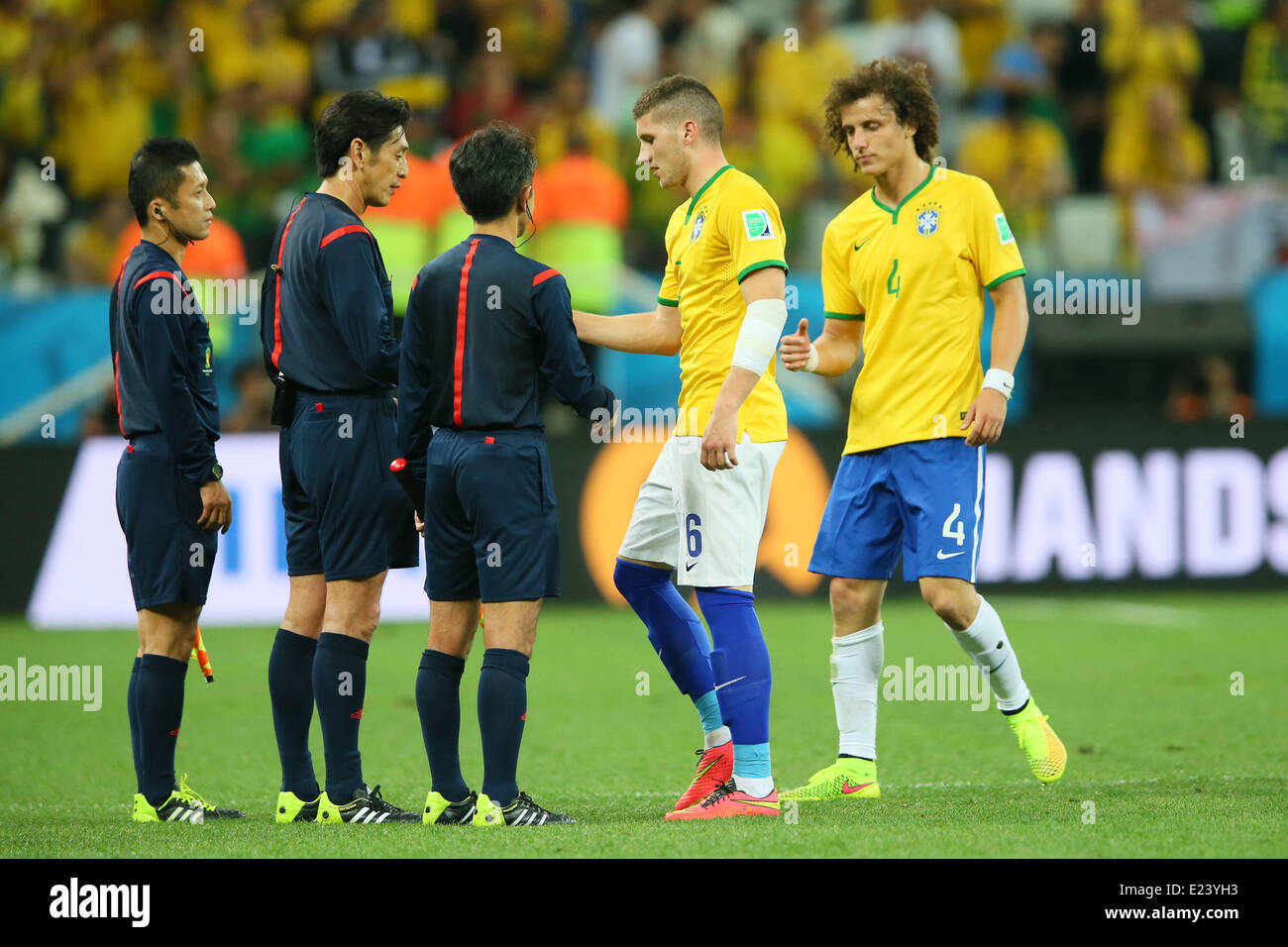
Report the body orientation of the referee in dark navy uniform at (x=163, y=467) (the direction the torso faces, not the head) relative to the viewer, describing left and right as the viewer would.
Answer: facing to the right of the viewer

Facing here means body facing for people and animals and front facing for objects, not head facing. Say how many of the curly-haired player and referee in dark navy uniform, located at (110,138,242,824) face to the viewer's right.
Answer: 1

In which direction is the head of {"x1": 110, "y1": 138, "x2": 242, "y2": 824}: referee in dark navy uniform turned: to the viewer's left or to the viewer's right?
to the viewer's right

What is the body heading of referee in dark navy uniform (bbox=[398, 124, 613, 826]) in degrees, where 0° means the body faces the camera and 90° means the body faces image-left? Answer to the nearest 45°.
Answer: approximately 225°

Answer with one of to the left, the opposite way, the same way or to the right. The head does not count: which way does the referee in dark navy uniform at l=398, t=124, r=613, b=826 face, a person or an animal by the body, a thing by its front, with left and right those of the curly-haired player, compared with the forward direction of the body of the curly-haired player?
the opposite way

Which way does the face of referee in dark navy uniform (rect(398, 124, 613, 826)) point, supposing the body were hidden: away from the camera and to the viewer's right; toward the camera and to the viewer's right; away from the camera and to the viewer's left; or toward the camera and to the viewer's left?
away from the camera and to the viewer's right

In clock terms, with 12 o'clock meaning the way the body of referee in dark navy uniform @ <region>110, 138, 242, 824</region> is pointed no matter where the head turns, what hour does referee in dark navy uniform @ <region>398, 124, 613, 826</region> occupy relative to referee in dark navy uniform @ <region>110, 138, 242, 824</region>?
referee in dark navy uniform @ <region>398, 124, 613, 826</region> is roughly at 1 o'clock from referee in dark navy uniform @ <region>110, 138, 242, 824</region>.

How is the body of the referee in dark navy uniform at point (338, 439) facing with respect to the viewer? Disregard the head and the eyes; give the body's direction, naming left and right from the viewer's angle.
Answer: facing away from the viewer and to the right of the viewer

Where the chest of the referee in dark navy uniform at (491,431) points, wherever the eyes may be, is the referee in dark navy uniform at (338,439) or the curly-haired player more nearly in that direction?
the curly-haired player
